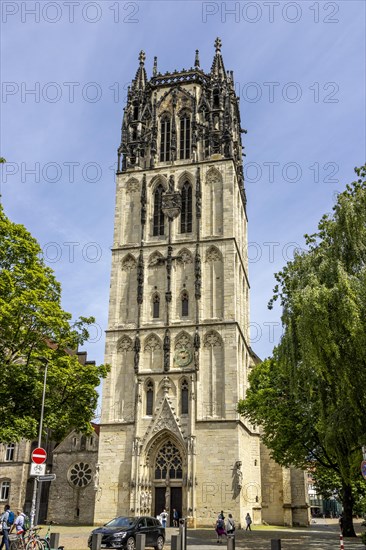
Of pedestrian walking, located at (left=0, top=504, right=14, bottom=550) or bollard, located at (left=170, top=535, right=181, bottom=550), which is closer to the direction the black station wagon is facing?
the pedestrian walking

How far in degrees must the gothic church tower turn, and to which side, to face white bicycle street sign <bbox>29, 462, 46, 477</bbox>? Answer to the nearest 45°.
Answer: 0° — it already faces it

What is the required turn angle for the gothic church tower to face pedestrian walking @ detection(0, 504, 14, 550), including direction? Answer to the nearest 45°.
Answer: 0° — it already faces them

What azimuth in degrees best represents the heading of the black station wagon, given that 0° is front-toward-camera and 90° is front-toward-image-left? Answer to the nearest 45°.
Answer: approximately 45°

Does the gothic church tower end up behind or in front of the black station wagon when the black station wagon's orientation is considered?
behind

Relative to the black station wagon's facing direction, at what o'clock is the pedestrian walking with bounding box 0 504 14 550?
The pedestrian walking is roughly at 1 o'clock from the black station wagon.

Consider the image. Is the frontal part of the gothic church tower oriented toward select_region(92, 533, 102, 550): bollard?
yes

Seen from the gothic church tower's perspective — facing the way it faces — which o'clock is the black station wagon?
The black station wagon is roughly at 12 o'clock from the gothic church tower.

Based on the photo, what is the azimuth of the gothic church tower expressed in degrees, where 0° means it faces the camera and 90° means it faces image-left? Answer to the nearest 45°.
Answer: approximately 0°
